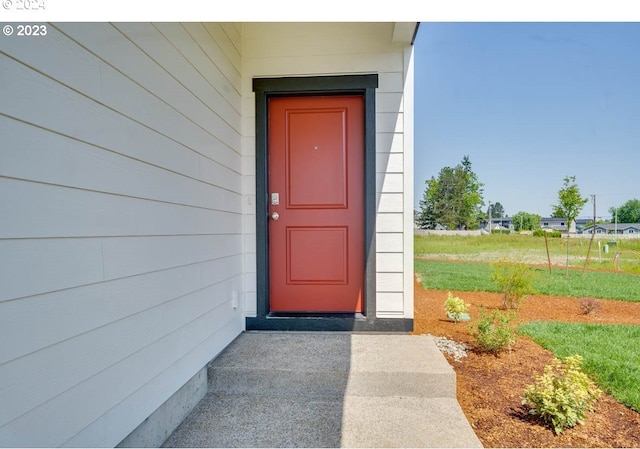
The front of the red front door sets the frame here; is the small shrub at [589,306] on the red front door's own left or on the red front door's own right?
on the red front door's own left

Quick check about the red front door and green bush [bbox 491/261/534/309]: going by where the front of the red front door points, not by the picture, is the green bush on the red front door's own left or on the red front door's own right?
on the red front door's own left

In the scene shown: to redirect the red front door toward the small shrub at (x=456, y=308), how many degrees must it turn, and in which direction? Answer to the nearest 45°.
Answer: approximately 135° to its left

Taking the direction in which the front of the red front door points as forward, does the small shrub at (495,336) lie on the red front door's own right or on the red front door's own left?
on the red front door's own left

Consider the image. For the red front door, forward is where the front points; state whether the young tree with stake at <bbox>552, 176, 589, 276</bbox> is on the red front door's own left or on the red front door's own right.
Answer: on the red front door's own left

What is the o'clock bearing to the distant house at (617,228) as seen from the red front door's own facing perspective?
The distant house is roughly at 8 o'clock from the red front door.

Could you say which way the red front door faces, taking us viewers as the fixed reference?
facing the viewer

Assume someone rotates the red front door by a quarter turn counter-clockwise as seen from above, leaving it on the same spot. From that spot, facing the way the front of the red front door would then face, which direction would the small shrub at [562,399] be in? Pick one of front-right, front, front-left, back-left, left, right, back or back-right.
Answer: front-right

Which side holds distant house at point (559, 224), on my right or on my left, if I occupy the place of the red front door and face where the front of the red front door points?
on my left
